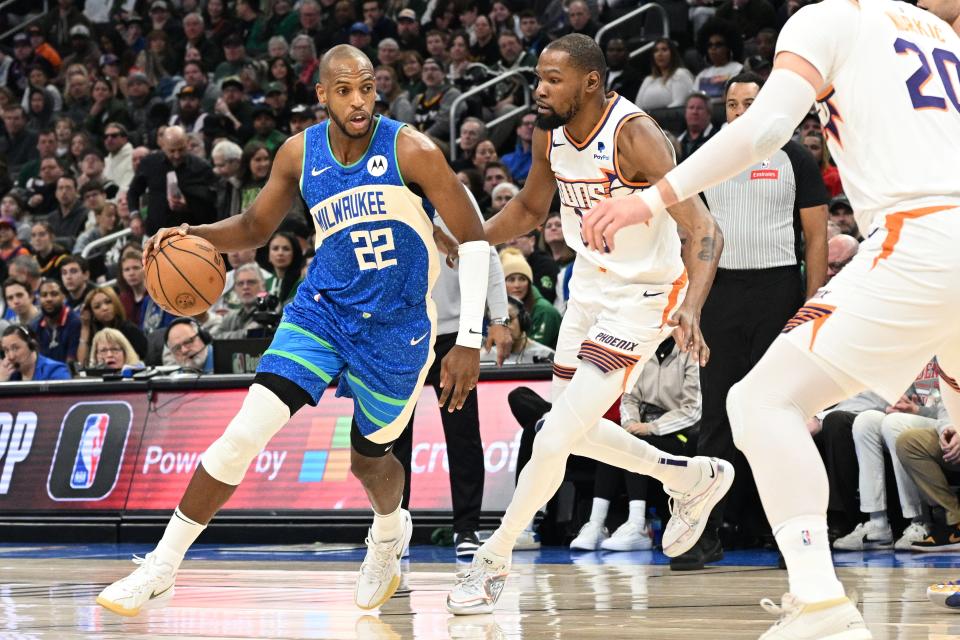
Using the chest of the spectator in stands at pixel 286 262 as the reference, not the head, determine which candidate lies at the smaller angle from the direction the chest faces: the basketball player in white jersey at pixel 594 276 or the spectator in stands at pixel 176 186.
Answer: the basketball player in white jersey

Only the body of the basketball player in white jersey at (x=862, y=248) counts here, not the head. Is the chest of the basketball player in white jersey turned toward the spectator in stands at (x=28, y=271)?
yes

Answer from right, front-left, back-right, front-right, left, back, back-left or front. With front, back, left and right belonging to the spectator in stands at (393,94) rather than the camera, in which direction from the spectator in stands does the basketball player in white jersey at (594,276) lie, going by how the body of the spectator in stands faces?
front-left

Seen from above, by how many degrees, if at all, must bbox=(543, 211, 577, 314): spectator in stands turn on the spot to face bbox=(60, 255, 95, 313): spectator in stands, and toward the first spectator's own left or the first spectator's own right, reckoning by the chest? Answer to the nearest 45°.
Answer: approximately 90° to the first spectator's own right

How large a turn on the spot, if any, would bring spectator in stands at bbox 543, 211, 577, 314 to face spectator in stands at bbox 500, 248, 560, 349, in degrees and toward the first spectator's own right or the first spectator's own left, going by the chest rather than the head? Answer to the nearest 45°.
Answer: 0° — they already face them

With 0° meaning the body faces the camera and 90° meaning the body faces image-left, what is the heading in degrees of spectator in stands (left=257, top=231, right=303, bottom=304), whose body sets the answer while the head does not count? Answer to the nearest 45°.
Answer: approximately 0°

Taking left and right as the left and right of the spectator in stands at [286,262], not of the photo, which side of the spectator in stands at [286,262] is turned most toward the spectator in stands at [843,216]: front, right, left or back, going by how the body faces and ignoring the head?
left

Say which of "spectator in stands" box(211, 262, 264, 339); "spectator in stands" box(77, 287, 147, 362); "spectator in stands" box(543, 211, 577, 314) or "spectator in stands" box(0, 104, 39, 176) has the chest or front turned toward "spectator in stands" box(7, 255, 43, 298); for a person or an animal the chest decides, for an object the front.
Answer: "spectator in stands" box(0, 104, 39, 176)
